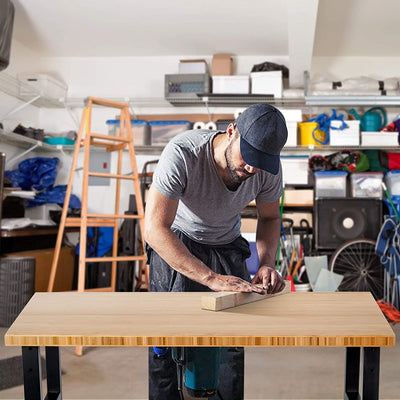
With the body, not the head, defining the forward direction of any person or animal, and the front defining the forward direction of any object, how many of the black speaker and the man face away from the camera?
0

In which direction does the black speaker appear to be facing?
toward the camera

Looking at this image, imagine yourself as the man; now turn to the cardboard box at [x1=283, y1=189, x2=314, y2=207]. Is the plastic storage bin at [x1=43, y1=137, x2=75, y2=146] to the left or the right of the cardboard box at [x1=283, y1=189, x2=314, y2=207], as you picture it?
left

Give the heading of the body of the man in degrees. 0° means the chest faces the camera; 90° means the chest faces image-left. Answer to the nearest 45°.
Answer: approximately 315°

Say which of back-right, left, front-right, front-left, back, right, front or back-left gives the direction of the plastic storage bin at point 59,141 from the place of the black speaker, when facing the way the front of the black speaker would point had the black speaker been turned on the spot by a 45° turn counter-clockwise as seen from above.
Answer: back-right

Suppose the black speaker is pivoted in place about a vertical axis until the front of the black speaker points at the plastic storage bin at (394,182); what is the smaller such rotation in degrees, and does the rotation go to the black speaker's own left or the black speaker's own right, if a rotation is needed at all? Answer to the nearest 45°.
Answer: approximately 135° to the black speaker's own left

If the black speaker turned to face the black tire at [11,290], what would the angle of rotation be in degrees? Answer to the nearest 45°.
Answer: approximately 45° to its right

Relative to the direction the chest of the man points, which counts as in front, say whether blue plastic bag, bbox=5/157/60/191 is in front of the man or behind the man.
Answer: behind

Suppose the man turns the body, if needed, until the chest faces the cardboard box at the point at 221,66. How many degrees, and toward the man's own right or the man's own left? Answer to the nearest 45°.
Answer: approximately 135° to the man's own left

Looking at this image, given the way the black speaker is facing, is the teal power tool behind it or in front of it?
in front

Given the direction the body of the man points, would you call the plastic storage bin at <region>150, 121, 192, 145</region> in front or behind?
behind

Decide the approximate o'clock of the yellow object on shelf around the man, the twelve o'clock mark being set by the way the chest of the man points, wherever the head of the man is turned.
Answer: The yellow object on shelf is roughly at 8 o'clock from the man.

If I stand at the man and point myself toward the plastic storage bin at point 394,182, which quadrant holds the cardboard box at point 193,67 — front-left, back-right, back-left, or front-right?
front-left

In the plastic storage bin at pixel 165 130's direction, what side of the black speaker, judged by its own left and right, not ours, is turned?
right

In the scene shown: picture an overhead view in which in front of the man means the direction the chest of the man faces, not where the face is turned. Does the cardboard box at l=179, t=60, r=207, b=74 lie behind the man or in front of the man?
behind
